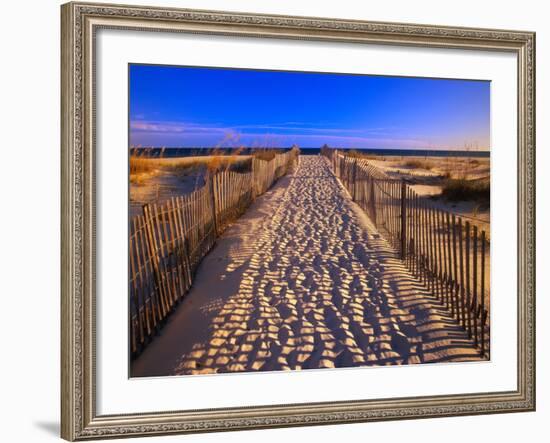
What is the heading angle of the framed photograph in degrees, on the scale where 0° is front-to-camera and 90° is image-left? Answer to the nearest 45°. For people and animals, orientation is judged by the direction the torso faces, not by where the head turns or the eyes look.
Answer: approximately 315°
